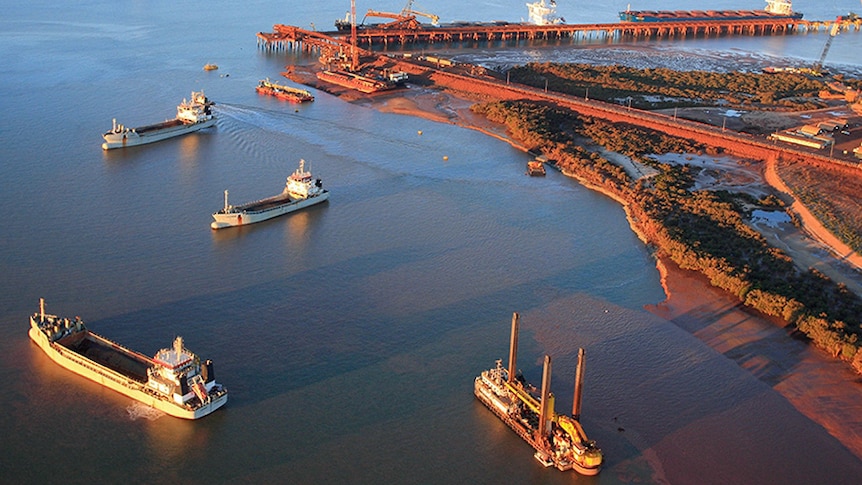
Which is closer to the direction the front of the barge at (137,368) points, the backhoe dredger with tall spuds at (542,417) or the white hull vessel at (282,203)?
the white hull vessel

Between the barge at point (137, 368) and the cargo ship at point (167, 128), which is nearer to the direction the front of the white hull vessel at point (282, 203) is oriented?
the barge

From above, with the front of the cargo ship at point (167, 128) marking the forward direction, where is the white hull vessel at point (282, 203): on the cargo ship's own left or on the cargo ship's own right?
on the cargo ship's own left

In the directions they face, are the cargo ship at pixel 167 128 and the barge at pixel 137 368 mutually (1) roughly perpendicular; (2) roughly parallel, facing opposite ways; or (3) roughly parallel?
roughly perpendicular

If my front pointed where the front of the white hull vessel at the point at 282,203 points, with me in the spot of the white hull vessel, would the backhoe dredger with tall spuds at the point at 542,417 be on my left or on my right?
on my left

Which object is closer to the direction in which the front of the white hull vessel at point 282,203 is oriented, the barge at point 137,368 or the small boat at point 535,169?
the barge

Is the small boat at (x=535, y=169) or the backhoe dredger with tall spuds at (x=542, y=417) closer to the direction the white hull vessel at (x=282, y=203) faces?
the backhoe dredger with tall spuds

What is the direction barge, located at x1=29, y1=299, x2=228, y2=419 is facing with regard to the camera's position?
facing away from the viewer and to the left of the viewer
